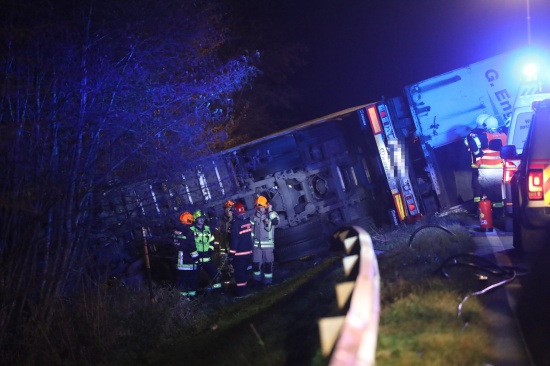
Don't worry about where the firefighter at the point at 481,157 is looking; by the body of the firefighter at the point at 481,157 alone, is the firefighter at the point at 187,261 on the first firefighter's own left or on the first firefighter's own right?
on the first firefighter's own left

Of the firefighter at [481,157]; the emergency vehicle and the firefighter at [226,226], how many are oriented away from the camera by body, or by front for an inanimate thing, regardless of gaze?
2

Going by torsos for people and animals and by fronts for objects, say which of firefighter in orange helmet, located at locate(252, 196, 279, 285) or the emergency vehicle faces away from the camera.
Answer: the emergency vehicle

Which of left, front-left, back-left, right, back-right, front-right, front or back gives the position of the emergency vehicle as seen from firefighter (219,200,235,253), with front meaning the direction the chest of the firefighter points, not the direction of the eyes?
front

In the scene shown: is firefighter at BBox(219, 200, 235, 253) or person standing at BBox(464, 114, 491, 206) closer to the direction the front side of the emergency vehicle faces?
the person standing

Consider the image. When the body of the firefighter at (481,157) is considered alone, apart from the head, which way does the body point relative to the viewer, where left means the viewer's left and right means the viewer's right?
facing away from the viewer

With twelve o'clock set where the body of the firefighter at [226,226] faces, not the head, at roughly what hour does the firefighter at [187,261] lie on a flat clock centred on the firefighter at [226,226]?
the firefighter at [187,261] is roughly at 3 o'clock from the firefighter at [226,226].

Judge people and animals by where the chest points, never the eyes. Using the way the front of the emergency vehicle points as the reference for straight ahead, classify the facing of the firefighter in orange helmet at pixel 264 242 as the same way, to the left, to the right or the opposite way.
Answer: the opposite way

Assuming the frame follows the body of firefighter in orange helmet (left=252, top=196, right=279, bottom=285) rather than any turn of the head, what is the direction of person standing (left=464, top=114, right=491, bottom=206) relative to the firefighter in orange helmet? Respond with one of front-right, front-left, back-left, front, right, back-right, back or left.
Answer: back-left

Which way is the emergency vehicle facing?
away from the camera

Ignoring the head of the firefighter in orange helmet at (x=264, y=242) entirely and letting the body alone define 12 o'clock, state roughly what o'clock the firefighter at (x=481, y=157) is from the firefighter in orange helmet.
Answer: The firefighter is roughly at 8 o'clock from the firefighter in orange helmet.

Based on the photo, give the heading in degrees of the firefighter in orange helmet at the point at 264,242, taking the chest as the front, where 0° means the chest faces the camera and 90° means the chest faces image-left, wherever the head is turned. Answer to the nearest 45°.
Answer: approximately 45°

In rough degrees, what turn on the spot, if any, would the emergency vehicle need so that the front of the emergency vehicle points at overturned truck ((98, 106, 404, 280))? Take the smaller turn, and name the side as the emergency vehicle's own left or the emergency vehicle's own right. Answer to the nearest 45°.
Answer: approximately 45° to the emergency vehicle's own left
